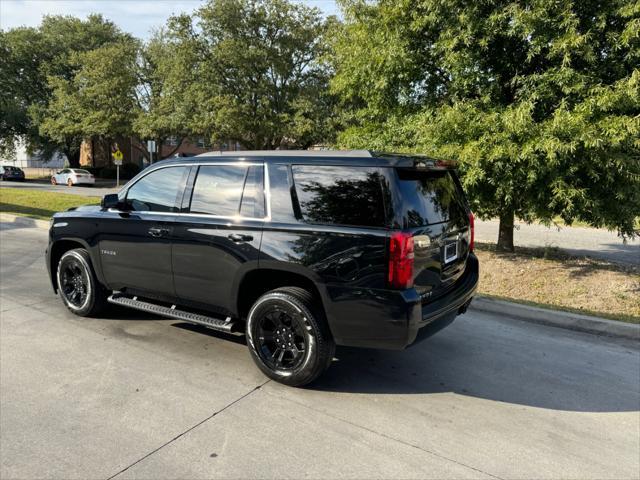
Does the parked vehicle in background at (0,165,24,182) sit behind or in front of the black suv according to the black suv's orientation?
in front

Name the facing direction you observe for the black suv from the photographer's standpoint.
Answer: facing away from the viewer and to the left of the viewer

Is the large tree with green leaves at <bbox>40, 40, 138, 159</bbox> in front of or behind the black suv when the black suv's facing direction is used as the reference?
in front

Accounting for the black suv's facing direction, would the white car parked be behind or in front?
in front

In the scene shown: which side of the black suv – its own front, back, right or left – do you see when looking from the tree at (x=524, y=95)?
right

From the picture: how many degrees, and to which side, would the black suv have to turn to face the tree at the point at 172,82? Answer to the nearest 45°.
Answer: approximately 45° to its right
